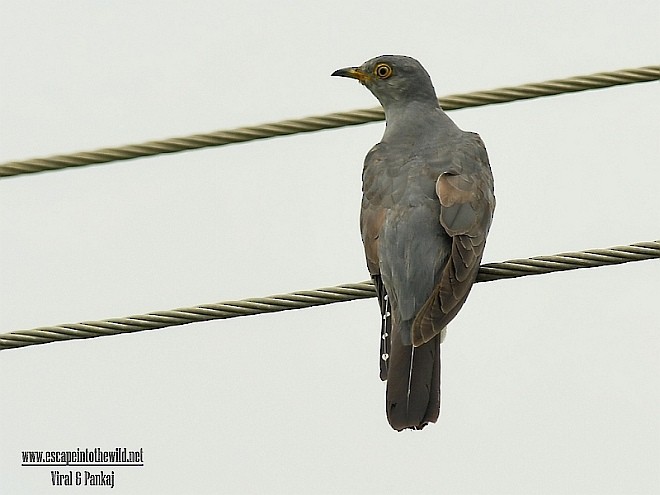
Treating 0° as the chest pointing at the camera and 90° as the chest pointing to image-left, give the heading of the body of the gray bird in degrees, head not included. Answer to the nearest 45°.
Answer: approximately 180°
